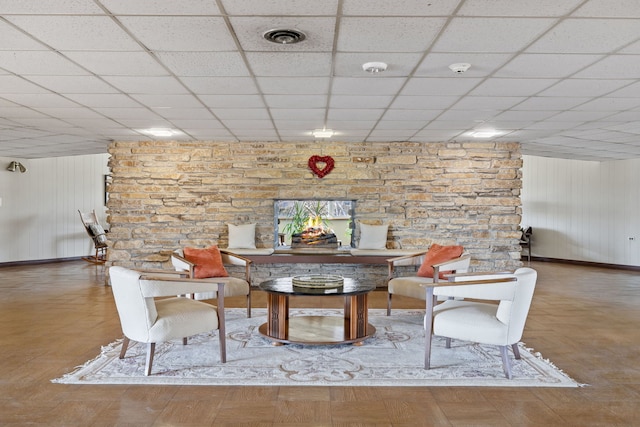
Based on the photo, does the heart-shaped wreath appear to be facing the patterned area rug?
yes

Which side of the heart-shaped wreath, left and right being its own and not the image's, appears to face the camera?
front

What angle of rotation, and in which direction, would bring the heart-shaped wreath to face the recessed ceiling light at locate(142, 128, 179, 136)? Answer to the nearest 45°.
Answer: approximately 90° to its right

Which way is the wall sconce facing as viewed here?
toward the camera

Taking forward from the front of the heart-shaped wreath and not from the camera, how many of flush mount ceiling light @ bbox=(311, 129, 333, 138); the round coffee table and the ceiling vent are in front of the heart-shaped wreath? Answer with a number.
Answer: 3

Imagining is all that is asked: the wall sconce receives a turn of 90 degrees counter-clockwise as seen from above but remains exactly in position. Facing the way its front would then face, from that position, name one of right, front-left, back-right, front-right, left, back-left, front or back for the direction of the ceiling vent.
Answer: right

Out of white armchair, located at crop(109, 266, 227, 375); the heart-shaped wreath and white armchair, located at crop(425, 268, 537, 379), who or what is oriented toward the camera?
the heart-shaped wreath

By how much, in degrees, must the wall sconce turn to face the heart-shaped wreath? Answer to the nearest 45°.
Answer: approximately 45° to its left

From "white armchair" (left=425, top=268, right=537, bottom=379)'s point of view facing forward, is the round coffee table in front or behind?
in front

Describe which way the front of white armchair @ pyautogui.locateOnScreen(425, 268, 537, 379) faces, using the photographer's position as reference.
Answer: facing away from the viewer and to the left of the viewer

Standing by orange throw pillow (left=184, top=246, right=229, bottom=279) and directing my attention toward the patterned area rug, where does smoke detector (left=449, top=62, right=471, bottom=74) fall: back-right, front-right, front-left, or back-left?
front-left

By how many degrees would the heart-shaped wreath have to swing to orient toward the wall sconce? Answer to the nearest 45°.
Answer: approximately 90° to its right
